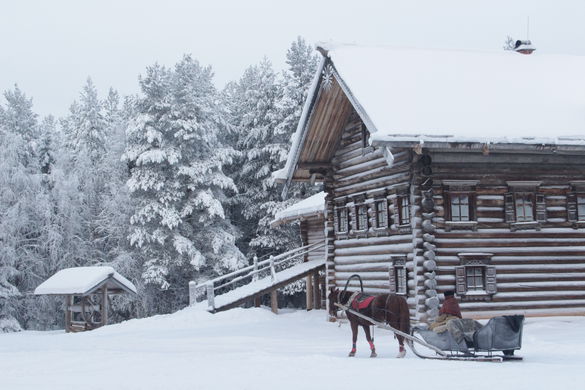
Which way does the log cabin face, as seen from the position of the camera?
facing the viewer and to the left of the viewer

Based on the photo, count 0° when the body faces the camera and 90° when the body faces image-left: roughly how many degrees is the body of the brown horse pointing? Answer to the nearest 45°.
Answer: approximately 90°

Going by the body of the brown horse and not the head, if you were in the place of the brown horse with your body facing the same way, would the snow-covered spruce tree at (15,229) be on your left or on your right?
on your right

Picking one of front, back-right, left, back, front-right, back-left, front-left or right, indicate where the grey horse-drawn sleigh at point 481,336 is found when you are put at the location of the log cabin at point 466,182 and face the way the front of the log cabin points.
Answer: front-left

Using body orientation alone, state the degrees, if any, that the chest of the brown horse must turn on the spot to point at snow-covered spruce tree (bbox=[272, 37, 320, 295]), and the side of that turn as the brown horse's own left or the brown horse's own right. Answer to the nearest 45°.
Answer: approximately 90° to the brown horse's own right

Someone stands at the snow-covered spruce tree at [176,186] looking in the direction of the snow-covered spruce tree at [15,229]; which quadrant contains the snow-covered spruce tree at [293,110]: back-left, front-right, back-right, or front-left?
back-right

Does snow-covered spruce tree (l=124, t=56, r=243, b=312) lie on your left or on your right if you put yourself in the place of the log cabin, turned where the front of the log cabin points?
on your right

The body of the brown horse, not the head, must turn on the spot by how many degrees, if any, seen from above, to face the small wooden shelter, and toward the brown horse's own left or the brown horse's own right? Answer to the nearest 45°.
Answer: approximately 45° to the brown horse's own right

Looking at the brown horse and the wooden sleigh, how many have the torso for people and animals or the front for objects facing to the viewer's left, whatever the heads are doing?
2

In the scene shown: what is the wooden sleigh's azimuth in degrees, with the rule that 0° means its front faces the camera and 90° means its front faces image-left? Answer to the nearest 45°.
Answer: approximately 90°
